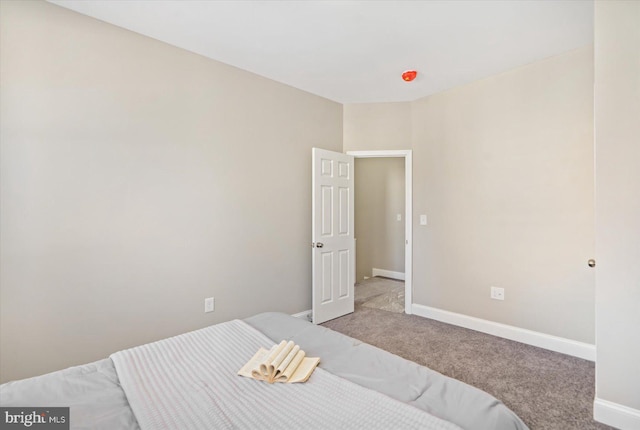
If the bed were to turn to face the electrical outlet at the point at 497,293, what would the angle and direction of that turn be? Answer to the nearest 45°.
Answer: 0° — it already faces it

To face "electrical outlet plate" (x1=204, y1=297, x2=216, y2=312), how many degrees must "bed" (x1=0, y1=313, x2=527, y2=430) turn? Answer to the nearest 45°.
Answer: approximately 45° to its left

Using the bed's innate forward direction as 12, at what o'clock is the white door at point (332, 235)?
The white door is roughly at 11 o'clock from the bed.

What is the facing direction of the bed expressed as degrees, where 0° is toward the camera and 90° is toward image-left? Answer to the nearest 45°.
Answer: approximately 225°

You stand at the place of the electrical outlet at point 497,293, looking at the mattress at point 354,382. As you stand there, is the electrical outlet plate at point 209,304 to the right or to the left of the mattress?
right

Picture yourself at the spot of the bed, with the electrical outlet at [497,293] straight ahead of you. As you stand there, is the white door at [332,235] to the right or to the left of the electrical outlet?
left
